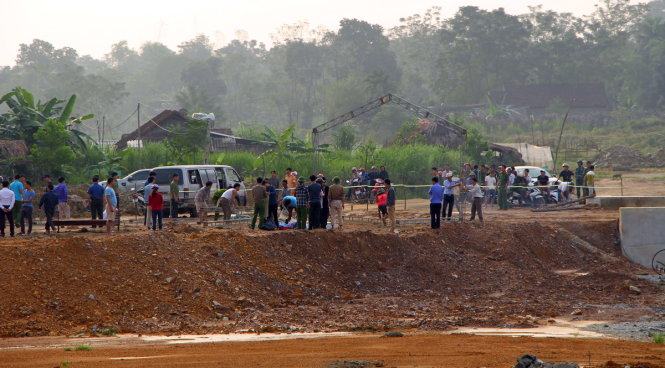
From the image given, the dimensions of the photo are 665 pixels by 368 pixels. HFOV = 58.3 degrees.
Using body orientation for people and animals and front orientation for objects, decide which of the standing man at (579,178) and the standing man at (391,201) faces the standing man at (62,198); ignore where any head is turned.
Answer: the standing man at (391,201)

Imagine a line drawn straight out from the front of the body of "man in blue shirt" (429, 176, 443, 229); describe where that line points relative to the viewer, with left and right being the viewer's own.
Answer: facing away from the viewer

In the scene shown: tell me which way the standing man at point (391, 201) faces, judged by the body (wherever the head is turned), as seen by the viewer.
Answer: to the viewer's left

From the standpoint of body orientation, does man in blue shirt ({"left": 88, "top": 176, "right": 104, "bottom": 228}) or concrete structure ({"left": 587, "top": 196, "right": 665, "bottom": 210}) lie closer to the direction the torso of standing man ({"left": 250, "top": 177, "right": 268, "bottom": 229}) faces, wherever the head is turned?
the concrete structure

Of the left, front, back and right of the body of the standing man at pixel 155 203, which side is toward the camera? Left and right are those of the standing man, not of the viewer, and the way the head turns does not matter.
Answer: back

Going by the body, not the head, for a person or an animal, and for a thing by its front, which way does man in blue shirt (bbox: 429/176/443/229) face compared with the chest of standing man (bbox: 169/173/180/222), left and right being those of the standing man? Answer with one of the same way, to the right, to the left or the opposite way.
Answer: to the left
